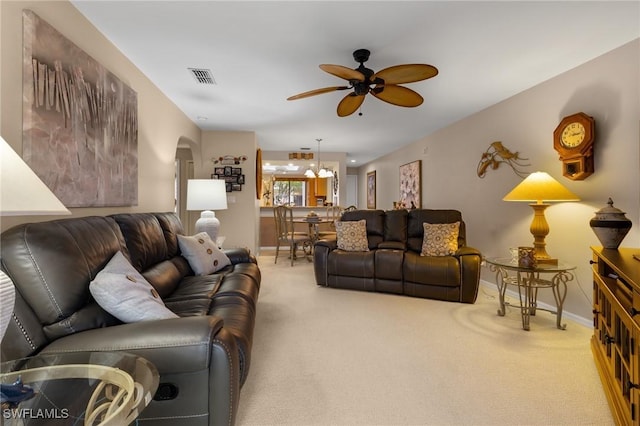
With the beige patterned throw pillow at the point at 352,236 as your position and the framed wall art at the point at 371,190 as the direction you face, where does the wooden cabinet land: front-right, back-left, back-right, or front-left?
back-right

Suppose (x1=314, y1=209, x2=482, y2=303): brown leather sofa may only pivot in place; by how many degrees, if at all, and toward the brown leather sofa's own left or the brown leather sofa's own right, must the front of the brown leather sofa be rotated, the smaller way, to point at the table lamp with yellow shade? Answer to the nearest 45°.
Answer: approximately 45° to the brown leather sofa's own left

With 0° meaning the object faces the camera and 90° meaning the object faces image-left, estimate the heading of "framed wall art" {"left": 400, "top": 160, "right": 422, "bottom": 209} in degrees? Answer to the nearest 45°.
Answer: approximately 45°

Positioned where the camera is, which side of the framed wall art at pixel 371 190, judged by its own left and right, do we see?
left

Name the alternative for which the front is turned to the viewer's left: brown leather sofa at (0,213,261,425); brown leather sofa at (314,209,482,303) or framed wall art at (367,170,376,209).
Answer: the framed wall art

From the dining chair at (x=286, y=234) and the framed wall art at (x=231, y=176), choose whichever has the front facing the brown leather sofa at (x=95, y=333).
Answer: the framed wall art

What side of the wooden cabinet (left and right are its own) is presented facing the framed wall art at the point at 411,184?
right

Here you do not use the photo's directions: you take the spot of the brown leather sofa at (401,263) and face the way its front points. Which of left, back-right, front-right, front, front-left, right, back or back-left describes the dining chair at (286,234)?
back-right

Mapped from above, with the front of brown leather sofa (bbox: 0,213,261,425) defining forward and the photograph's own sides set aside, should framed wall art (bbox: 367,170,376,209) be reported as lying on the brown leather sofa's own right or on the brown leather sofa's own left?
on the brown leather sofa's own left

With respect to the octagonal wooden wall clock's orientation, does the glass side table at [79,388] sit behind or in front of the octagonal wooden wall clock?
in front

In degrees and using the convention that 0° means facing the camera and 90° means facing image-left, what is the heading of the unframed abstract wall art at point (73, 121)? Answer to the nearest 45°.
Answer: approximately 315°

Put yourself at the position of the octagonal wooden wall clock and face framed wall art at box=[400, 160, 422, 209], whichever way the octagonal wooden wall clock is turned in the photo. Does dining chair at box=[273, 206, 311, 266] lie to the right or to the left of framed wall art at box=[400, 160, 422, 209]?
left
